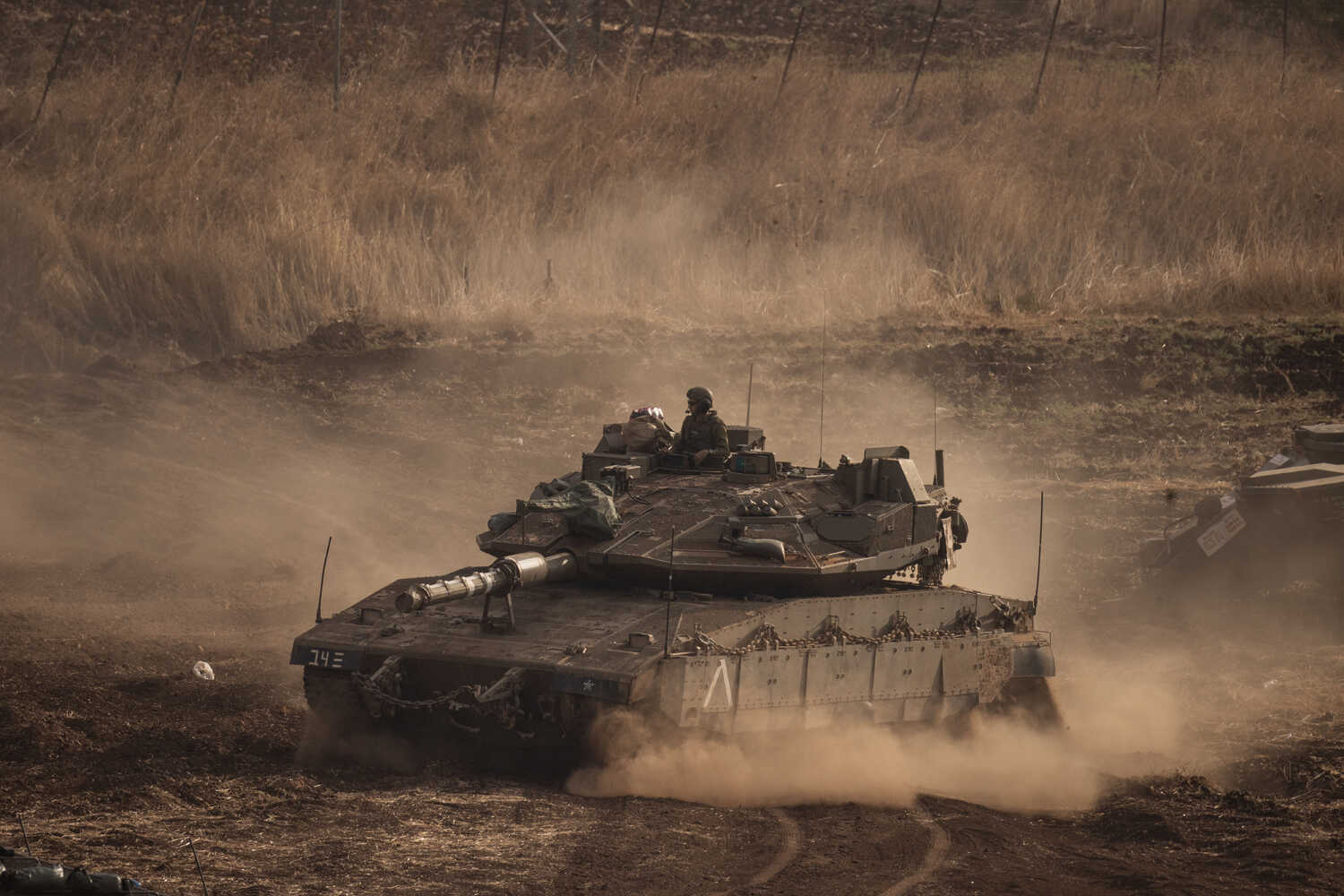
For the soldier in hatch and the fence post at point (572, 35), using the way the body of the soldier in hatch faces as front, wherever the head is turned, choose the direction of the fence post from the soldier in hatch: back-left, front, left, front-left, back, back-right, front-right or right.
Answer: back-right

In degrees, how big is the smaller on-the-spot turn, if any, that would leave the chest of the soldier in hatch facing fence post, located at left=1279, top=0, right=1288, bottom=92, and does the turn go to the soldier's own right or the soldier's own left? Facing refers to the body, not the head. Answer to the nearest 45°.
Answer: approximately 180°

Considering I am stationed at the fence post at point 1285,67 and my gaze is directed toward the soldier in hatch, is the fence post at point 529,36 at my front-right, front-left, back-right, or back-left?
front-right

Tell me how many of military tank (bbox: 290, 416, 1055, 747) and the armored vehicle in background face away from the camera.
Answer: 0

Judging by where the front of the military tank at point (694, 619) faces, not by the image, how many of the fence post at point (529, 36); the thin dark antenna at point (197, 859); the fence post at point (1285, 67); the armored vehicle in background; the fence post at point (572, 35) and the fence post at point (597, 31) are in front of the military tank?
1

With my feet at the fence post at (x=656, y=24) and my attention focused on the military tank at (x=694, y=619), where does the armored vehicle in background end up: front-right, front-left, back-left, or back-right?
front-left

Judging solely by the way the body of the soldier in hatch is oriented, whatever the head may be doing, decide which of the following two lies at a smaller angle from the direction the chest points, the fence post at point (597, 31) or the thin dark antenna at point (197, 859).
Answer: the thin dark antenna

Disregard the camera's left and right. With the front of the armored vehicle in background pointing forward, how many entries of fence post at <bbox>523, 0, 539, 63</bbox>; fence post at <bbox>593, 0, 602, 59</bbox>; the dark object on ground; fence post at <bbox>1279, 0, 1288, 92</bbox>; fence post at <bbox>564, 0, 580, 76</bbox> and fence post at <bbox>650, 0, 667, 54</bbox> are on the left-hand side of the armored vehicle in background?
1

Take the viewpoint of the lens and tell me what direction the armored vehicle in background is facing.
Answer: facing to the left of the viewer

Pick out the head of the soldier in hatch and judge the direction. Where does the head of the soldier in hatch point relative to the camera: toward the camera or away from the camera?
toward the camera

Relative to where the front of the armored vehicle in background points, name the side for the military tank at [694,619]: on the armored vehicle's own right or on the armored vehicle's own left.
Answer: on the armored vehicle's own left

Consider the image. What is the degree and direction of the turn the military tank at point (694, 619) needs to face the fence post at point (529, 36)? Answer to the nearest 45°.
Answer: approximately 135° to its right

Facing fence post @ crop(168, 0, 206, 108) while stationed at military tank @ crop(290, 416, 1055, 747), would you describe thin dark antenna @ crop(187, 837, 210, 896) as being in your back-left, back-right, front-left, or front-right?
back-left

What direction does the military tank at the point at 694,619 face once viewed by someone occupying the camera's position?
facing the viewer and to the left of the viewer
